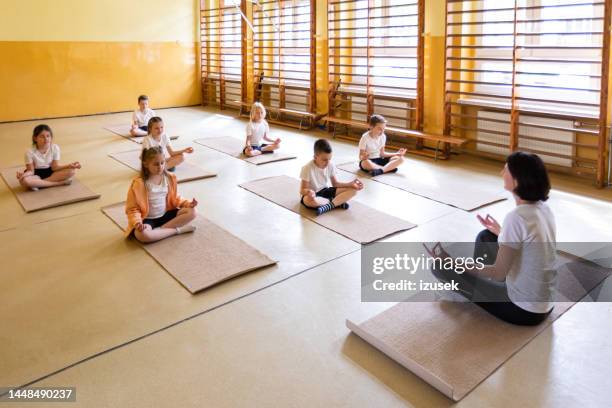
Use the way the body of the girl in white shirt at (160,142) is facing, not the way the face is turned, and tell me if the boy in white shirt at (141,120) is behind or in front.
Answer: behind

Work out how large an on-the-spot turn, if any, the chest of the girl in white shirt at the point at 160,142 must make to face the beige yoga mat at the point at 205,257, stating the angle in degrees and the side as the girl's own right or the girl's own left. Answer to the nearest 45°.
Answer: approximately 45° to the girl's own right

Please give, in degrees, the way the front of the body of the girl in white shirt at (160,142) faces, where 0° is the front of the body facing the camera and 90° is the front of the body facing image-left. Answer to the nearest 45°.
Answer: approximately 315°

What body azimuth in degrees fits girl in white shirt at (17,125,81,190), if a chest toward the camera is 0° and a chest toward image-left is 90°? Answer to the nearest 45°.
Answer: approximately 315°

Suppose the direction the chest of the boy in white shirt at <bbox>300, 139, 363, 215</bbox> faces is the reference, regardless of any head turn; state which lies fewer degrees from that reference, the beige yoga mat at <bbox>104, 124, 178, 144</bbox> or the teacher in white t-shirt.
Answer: the teacher in white t-shirt

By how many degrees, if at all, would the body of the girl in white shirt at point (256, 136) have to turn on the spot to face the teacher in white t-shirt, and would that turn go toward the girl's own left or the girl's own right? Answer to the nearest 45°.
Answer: approximately 45° to the girl's own right
